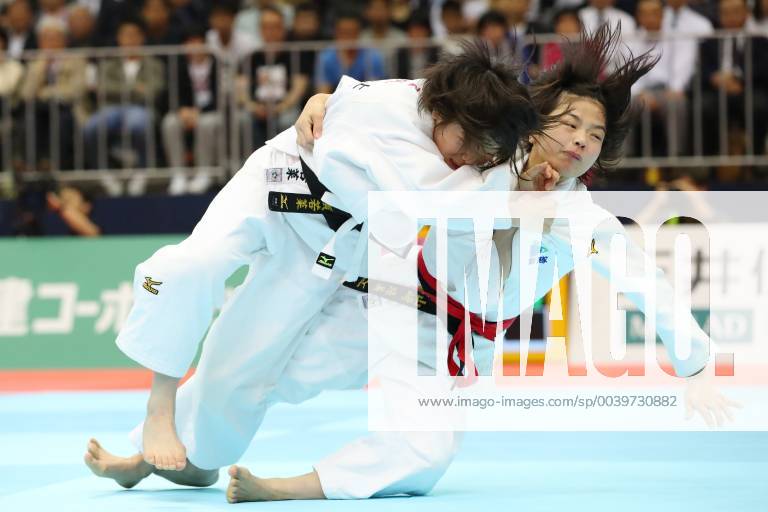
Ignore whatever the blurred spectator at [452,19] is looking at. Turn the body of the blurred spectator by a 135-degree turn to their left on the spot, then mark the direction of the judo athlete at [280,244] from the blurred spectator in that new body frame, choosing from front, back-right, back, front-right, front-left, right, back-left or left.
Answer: back-right

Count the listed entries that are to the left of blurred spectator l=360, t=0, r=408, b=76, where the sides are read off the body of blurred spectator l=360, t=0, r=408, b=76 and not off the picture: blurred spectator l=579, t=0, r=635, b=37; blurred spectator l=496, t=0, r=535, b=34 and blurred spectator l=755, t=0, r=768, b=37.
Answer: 3

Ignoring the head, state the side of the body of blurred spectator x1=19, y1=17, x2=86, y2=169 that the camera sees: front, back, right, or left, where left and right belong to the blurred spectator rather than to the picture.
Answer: front

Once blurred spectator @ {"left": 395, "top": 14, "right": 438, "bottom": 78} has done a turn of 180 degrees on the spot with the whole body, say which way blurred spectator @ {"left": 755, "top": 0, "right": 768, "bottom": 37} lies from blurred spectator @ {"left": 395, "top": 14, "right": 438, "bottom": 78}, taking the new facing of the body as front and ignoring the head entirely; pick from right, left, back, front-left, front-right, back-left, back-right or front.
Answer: right

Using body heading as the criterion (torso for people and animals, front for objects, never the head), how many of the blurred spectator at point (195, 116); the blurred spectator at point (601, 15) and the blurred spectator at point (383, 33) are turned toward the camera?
3

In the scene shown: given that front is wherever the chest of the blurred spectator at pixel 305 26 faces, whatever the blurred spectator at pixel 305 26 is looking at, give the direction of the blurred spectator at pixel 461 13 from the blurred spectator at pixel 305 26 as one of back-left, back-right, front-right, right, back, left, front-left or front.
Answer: left

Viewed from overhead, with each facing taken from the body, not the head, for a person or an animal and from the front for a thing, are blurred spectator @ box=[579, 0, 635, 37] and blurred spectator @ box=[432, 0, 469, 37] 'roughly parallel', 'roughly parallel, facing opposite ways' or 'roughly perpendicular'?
roughly parallel

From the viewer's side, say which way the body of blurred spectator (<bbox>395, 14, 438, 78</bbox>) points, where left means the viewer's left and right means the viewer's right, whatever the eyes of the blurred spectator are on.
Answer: facing the viewer

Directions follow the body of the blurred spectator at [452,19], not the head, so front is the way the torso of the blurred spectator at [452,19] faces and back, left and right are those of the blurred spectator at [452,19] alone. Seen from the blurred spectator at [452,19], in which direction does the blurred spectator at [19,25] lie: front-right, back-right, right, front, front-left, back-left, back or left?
right

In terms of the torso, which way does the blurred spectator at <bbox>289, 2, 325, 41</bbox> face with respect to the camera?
toward the camera

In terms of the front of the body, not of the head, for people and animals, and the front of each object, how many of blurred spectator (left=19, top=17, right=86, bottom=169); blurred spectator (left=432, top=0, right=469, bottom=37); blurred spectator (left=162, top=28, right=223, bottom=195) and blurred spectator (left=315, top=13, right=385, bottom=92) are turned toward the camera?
4

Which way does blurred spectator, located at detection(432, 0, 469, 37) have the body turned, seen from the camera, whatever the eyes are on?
toward the camera

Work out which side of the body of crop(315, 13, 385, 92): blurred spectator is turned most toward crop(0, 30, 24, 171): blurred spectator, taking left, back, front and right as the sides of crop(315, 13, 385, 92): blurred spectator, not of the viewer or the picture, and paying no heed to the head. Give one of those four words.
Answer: right

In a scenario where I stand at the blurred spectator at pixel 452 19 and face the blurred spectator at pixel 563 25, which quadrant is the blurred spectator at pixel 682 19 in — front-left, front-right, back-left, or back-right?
front-left

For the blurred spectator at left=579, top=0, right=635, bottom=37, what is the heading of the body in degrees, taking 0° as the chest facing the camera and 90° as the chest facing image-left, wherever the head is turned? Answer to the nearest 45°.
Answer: approximately 0°
